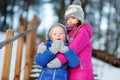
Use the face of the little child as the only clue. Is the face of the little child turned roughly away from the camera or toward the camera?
toward the camera

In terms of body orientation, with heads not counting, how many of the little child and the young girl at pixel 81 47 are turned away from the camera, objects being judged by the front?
0

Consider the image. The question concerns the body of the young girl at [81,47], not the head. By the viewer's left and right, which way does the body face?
facing the viewer and to the left of the viewer

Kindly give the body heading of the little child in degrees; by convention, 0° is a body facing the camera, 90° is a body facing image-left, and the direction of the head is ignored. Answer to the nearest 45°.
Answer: approximately 0°

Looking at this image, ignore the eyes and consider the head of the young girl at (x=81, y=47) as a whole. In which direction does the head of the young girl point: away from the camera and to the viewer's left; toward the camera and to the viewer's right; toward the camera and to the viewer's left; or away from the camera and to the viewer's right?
toward the camera and to the viewer's left
